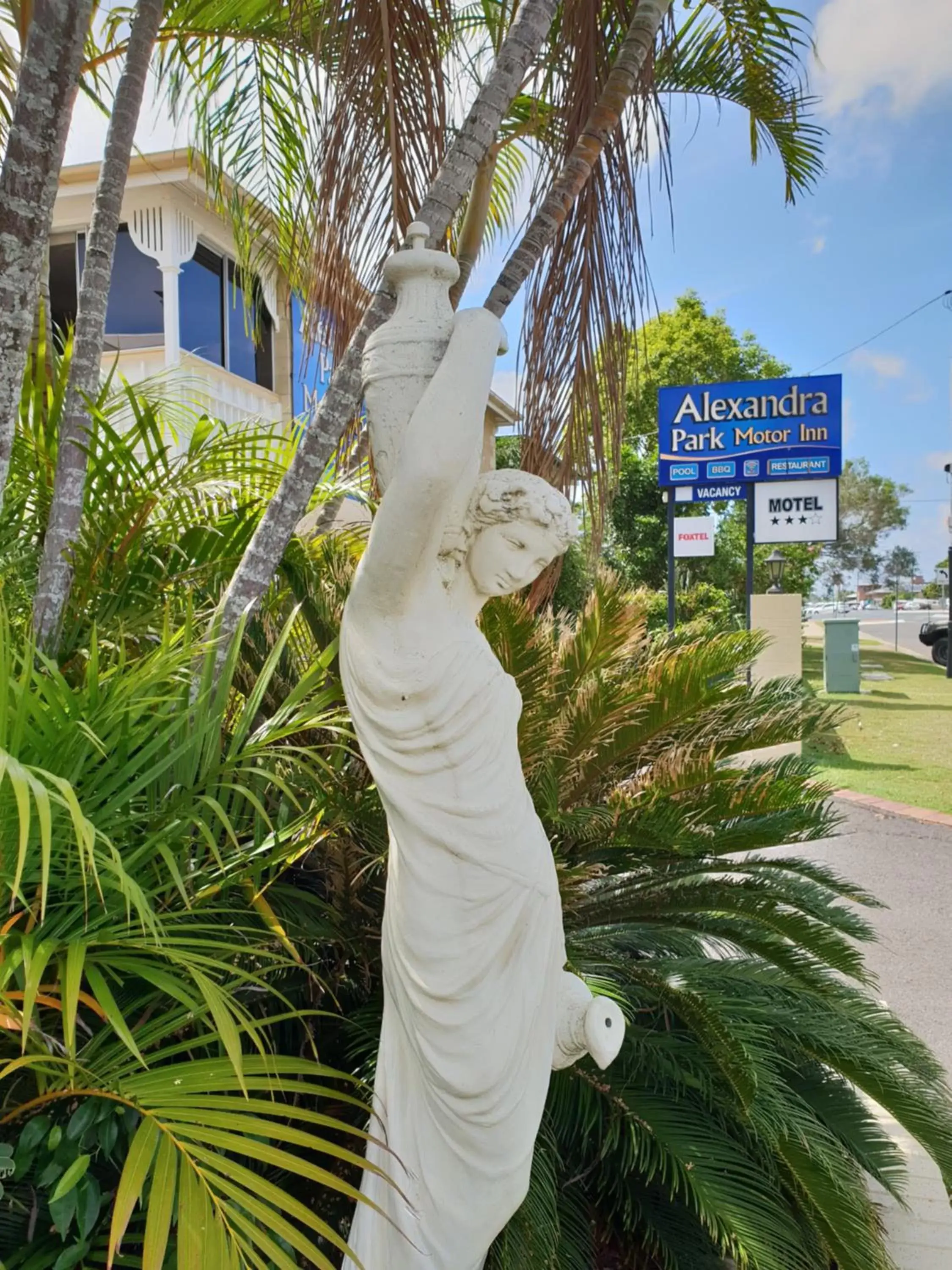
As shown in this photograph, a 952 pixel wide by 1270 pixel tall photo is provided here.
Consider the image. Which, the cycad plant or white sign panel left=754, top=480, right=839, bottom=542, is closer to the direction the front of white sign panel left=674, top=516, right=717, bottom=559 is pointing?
the cycad plant

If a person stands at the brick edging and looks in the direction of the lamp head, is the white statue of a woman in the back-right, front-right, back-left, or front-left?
back-left

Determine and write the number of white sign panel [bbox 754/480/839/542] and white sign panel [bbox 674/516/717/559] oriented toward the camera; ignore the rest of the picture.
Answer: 2

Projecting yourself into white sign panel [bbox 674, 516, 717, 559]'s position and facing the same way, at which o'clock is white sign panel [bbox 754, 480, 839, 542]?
white sign panel [bbox 754, 480, 839, 542] is roughly at 10 o'clock from white sign panel [bbox 674, 516, 717, 559].

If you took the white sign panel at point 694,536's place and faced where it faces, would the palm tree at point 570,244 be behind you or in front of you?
in front

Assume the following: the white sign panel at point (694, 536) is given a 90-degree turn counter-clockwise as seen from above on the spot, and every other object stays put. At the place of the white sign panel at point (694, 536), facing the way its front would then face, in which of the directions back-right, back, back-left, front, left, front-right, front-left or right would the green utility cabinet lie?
front-left

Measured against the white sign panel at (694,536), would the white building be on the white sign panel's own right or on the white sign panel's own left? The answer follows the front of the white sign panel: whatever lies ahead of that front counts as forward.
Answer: on the white sign panel's own right

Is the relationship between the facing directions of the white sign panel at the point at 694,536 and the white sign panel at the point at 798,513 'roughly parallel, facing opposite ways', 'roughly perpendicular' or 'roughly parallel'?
roughly parallel

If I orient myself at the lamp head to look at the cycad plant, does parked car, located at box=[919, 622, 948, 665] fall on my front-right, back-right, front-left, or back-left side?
back-left

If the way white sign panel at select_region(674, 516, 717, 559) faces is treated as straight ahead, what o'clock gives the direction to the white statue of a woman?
The white statue of a woman is roughly at 12 o'clock from the white sign panel.

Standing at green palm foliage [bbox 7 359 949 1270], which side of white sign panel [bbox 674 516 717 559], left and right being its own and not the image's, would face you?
front

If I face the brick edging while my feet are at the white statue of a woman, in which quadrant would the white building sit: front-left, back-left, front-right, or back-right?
front-left

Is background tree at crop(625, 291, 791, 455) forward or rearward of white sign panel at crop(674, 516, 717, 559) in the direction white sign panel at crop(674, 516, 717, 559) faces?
rearward

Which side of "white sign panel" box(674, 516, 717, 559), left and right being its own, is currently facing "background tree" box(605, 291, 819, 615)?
back

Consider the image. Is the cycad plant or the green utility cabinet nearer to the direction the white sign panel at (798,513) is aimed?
the cycad plant

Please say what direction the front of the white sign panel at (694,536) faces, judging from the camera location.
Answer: facing the viewer
